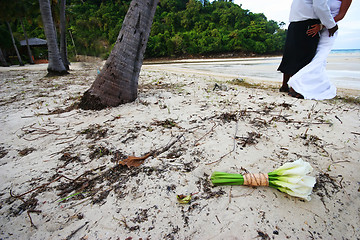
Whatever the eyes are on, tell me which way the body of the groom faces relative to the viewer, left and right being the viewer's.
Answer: facing to the right of the viewer

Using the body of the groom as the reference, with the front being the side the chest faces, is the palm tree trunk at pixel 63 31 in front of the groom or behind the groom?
behind

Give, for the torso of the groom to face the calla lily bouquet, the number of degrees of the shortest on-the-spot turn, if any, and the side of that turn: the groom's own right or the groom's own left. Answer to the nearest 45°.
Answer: approximately 90° to the groom's own right

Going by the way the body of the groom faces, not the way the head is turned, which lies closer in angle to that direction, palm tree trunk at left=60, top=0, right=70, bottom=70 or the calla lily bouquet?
the calla lily bouquet
